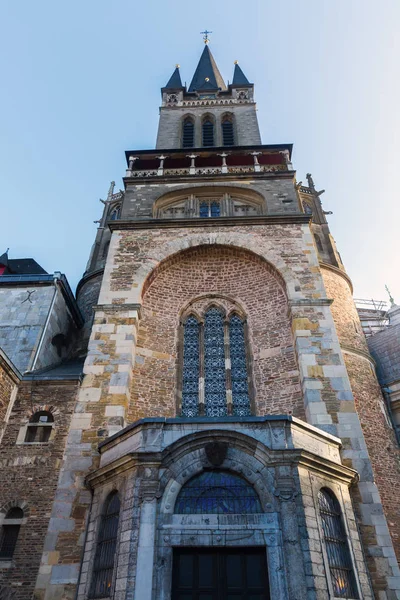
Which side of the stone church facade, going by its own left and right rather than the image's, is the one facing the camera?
front
